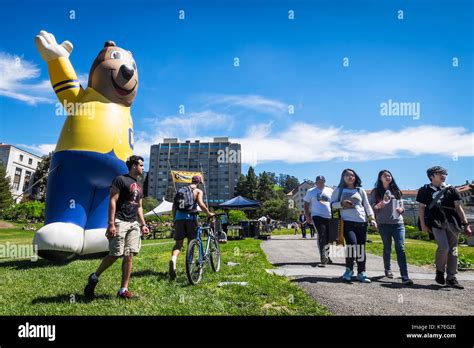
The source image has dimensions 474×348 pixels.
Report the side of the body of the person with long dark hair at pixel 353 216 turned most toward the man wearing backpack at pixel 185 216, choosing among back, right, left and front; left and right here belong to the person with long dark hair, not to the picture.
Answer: right

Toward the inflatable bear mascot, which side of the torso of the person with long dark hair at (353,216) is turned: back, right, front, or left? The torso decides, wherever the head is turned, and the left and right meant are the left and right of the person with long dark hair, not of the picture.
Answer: right

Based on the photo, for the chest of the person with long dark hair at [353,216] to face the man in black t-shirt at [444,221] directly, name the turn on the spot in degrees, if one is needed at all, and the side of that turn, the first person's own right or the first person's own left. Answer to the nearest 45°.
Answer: approximately 90° to the first person's own left

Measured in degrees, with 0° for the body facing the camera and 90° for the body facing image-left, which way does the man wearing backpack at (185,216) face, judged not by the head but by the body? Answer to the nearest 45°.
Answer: approximately 225°

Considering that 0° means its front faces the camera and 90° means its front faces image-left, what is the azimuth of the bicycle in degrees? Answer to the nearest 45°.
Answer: approximately 225°

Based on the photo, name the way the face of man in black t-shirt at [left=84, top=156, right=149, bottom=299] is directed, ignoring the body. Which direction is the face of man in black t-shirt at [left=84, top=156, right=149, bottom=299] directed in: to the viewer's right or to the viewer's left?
to the viewer's right

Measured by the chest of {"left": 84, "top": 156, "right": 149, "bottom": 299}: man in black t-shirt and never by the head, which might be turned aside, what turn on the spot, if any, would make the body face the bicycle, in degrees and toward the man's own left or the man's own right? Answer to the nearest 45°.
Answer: approximately 90° to the man's own left
